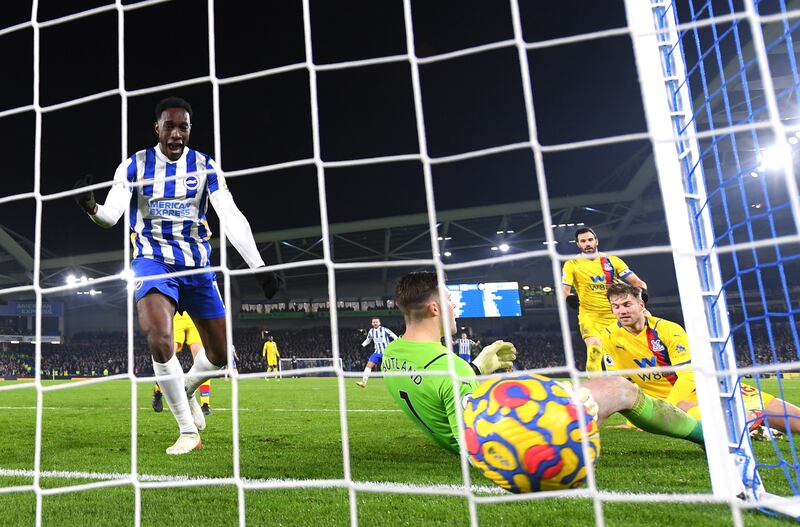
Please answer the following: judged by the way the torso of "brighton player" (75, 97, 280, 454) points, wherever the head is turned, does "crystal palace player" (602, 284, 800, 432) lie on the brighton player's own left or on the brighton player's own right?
on the brighton player's own left

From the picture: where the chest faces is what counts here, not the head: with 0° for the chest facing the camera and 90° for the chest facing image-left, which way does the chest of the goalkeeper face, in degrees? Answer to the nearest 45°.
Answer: approximately 225°

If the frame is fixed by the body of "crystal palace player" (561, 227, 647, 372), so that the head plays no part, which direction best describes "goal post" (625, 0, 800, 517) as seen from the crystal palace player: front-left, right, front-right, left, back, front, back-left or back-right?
front

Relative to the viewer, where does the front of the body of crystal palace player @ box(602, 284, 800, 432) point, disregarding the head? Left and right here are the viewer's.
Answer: facing the viewer and to the left of the viewer

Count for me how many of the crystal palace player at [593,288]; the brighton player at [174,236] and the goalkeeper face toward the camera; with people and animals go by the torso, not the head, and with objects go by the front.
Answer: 2

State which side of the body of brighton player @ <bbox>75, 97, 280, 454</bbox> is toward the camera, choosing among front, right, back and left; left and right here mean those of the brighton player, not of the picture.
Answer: front

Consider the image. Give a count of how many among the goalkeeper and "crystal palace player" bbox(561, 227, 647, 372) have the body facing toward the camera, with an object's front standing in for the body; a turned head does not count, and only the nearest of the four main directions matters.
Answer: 1

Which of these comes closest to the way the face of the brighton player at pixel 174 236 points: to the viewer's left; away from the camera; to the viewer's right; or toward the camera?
toward the camera

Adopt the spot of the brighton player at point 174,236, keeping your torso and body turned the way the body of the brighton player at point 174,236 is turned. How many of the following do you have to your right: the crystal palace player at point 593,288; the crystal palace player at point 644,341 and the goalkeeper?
0

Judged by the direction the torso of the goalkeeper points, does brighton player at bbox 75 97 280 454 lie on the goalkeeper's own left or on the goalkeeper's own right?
on the goalkeeper's own left

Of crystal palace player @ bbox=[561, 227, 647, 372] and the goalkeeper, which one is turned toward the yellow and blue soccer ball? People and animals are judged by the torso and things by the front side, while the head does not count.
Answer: the crystal palace player

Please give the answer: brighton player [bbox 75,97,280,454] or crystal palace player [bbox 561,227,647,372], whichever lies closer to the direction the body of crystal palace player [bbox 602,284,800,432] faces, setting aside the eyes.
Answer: the brighton player

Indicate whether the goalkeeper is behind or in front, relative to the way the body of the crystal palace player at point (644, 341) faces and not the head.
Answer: in front

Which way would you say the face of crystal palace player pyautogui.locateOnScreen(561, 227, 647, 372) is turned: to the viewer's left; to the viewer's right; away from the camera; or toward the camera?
toward the camera

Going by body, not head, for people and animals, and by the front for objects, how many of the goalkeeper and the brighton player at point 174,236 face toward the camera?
1

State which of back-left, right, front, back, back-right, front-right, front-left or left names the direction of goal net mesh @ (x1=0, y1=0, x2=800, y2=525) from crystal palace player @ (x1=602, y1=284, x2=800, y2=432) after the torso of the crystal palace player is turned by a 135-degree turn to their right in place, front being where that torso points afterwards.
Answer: back

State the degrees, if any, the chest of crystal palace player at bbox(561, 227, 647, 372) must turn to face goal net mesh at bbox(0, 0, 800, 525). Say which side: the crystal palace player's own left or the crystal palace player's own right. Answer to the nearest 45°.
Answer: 0° — they already face it

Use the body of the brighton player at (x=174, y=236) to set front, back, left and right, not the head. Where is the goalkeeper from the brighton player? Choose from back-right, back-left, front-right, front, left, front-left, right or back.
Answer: front-left

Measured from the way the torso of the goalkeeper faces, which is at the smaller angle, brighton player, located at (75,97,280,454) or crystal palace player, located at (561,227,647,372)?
the crystal palace player

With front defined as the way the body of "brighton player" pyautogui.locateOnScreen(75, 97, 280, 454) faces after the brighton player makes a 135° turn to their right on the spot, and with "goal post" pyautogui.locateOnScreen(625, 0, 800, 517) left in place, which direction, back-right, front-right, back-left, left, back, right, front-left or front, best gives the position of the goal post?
back
